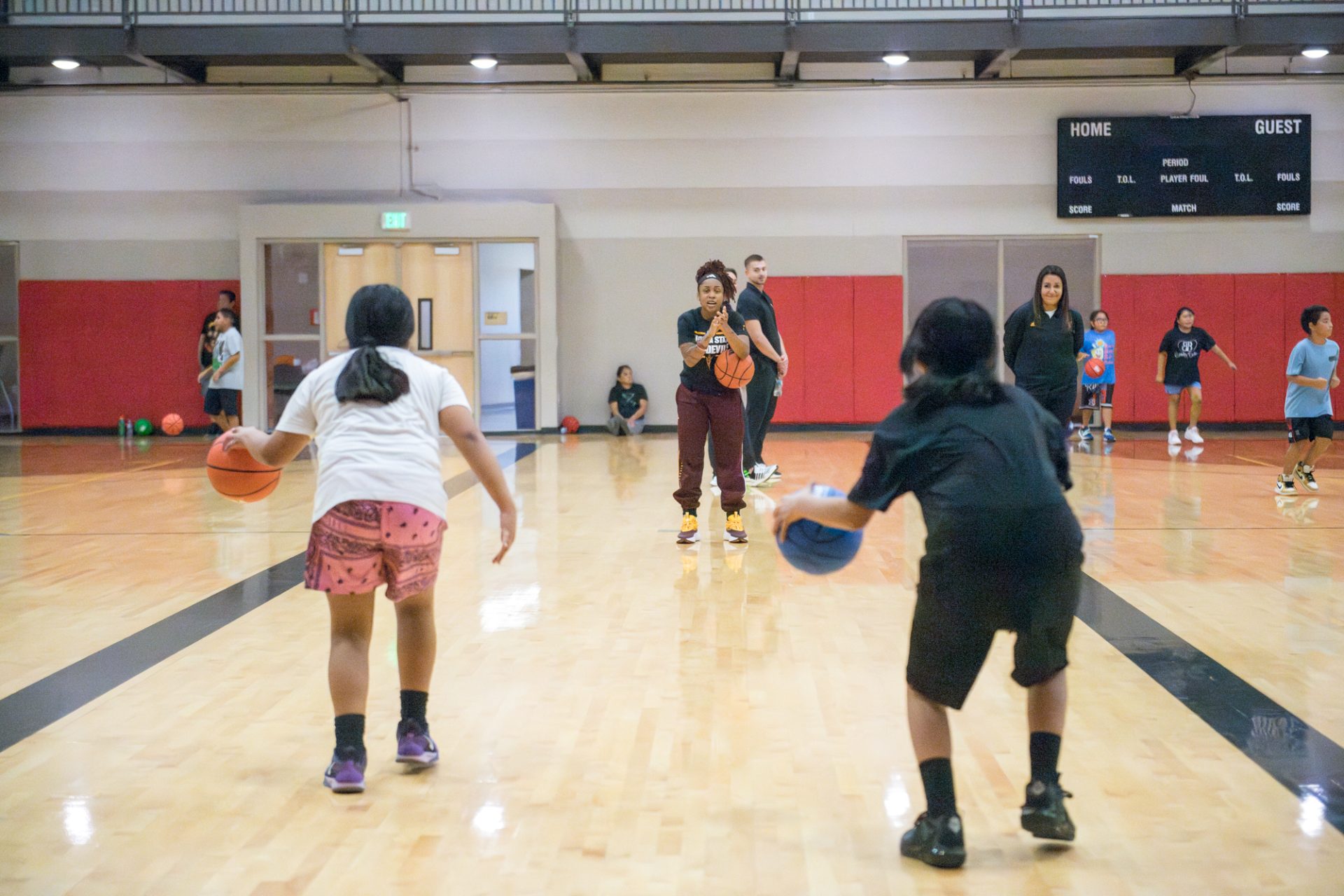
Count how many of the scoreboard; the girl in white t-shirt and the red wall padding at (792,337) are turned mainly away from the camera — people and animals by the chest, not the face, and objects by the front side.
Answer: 1

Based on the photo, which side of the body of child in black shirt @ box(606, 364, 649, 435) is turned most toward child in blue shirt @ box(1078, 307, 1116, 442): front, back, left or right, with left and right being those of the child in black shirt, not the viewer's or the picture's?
left

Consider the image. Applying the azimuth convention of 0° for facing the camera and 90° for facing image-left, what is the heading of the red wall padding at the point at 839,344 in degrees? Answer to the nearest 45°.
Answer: approximately 0°

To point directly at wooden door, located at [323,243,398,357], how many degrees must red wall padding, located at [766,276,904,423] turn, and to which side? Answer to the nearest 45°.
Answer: approximately 90° to its right

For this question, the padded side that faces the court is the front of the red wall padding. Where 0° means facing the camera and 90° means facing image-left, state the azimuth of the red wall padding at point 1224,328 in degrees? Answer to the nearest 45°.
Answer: approximately 0°

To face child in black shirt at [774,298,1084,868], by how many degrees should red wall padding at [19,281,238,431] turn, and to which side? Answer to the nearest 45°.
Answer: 0° — it already faces them

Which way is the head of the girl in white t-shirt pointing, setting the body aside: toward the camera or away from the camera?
away from the camera

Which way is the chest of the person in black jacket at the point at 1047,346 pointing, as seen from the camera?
toward the camera

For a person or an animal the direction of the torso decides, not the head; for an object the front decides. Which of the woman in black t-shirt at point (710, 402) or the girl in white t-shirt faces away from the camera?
the girl in white t-shirt

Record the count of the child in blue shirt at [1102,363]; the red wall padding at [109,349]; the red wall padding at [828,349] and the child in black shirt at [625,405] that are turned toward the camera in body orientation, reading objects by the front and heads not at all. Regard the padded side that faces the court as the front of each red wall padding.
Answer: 4

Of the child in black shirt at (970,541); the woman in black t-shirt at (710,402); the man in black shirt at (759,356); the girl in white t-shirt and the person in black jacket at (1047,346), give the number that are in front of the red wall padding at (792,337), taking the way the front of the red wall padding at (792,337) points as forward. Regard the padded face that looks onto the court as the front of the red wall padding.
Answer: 5

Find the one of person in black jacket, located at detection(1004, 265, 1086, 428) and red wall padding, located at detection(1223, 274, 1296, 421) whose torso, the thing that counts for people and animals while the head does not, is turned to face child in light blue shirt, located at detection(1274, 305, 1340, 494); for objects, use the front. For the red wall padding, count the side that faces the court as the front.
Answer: the red wall padding

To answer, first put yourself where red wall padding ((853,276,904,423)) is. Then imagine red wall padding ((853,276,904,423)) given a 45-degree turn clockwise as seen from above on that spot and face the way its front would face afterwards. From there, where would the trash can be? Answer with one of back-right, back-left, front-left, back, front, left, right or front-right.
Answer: front-right
